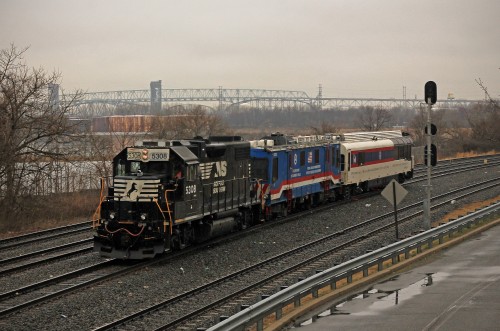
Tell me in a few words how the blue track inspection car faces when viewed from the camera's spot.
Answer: facing the viewer and to the left of the viewer

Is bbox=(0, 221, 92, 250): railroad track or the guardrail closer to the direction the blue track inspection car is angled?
the railroad track

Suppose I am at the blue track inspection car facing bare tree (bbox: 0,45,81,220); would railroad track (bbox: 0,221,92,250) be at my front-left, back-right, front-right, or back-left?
front-left

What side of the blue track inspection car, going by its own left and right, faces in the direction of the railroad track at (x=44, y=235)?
front

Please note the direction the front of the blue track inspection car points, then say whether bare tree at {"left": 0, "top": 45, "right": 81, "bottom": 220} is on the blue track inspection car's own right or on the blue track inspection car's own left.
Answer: on the blue track inspection car's own right

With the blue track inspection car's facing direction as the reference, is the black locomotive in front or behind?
in front

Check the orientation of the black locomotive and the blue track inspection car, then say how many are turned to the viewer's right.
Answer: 0

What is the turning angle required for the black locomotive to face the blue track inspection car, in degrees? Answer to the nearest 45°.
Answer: approximately 180°

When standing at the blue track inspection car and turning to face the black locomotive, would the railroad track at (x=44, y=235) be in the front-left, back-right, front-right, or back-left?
front-right

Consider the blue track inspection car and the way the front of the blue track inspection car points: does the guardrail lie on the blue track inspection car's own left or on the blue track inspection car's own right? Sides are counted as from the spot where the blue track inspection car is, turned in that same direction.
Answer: on the blue track inspection car's own left
